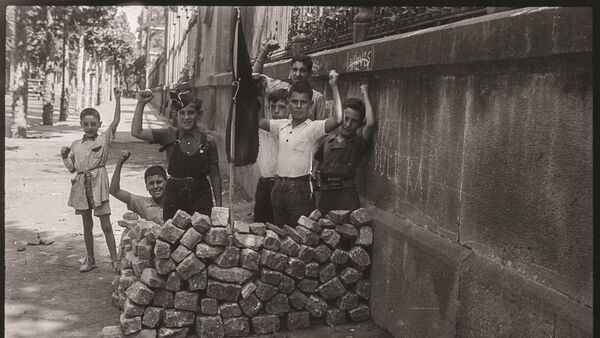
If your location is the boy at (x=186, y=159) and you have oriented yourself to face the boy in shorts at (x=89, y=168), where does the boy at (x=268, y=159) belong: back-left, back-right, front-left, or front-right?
back-right

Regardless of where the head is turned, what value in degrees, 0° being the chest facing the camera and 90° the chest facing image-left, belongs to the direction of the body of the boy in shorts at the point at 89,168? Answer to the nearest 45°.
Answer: approximately 0°

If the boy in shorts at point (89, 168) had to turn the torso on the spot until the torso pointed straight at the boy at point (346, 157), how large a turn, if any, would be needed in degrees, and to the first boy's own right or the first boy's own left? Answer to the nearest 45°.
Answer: approximately 45° to the first boy's own left

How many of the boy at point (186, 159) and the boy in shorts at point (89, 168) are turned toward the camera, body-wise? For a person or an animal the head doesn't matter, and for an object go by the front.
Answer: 2

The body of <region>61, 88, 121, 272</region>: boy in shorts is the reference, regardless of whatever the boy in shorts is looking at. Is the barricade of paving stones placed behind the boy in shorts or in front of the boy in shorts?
in front

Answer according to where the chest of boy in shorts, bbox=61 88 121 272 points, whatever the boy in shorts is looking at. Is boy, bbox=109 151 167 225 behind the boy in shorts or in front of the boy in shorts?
in front

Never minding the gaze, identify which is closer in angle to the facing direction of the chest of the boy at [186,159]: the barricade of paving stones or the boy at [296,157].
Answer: the barricade of paving stones

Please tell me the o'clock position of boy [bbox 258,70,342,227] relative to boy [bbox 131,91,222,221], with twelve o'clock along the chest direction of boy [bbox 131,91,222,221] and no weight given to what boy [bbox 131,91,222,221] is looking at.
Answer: boy [bbox 258,70,342,227] is roughly at 10 o'clock from boy [bbox 131,91,222,221].

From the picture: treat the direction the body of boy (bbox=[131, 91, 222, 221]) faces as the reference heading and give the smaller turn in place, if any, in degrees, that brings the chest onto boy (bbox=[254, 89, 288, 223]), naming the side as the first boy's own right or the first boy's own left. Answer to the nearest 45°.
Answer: approximately 90° to the first boy's own left

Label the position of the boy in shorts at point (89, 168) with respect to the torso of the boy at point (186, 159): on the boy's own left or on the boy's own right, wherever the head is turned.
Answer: on the boy's own right
